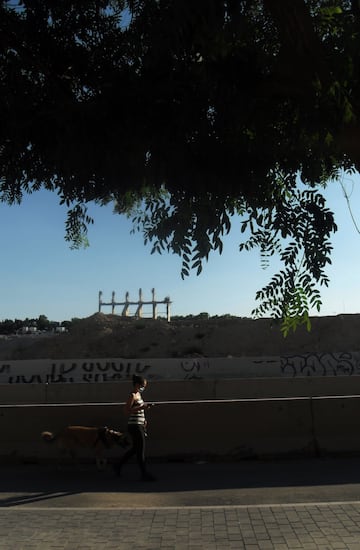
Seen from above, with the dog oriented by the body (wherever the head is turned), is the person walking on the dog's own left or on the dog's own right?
on the dog's own right

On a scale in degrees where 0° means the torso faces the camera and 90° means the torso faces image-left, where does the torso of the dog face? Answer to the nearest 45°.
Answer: approximately 270°

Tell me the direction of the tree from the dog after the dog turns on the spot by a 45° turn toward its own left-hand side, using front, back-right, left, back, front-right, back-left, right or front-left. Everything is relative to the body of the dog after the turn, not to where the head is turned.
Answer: back-right
